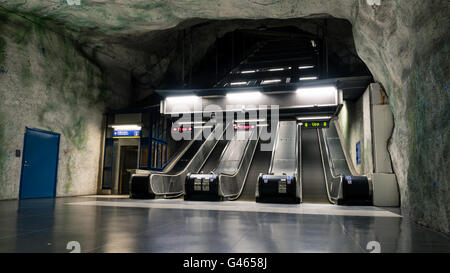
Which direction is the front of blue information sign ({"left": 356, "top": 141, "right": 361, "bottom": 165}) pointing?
to the viewer's left

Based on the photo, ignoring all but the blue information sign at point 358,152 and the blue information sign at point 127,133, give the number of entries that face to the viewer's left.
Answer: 1

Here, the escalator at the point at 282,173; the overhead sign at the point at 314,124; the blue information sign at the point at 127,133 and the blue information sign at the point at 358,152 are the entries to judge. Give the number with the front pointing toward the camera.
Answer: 3

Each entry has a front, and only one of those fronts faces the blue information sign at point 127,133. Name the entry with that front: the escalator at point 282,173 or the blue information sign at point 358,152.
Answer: the blue information sign at point 358,152

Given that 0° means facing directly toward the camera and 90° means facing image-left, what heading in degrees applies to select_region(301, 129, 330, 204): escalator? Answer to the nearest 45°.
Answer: approximately 0°

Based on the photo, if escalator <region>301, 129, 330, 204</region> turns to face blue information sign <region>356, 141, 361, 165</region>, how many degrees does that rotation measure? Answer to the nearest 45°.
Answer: approximately 90° to its left

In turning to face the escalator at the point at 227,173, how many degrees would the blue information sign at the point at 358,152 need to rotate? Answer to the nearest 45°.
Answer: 0° — it already faces it
